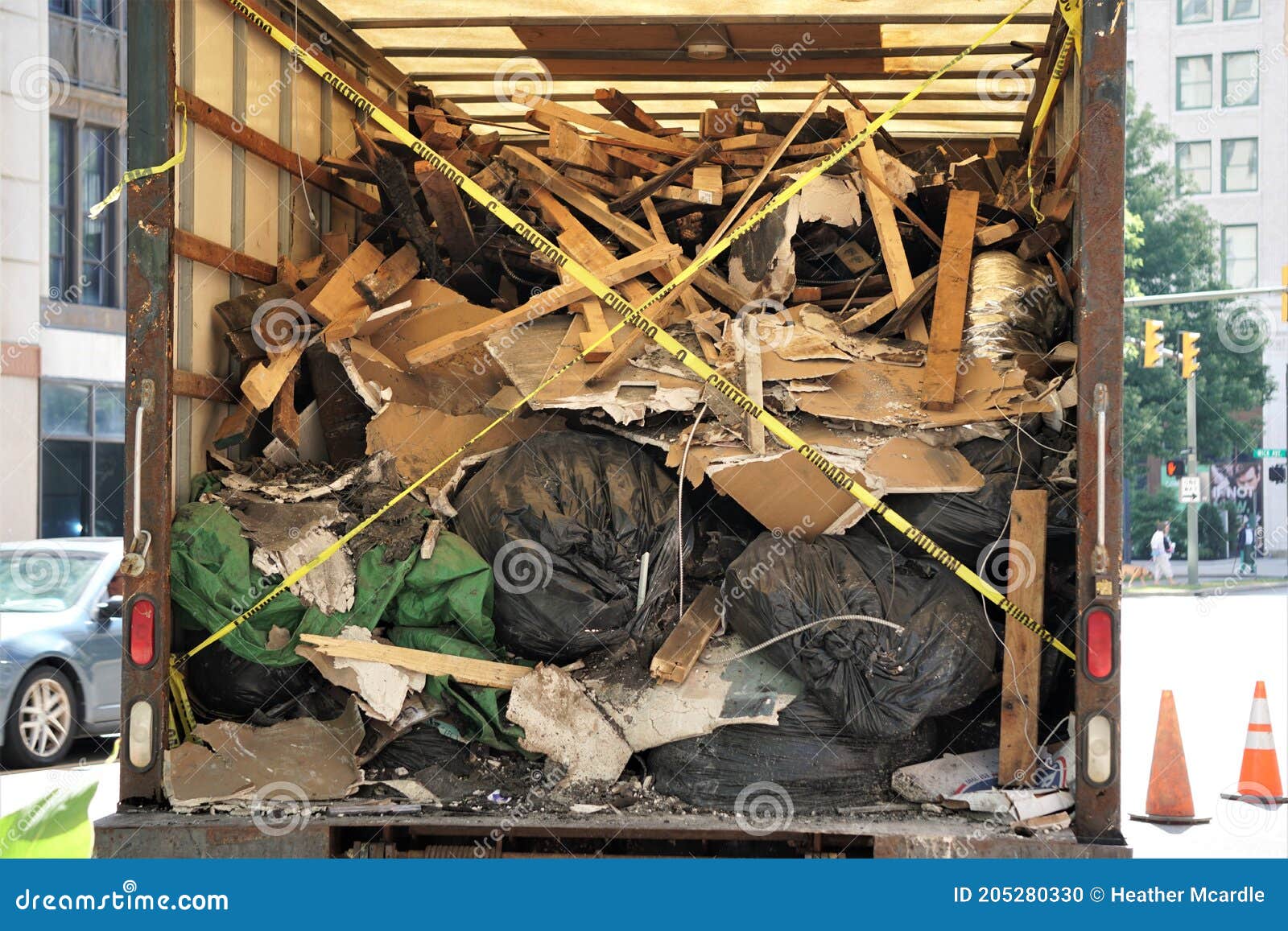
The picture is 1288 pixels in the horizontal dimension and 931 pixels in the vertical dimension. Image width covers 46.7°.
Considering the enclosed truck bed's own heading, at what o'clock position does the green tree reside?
The green tree is roughly at 1 o'clock from the enclosed truck bed.

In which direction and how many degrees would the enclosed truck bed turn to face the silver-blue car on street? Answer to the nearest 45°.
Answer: approximately 45° to its left

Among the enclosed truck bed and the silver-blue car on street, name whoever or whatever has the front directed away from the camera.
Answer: the enclosed truck bed

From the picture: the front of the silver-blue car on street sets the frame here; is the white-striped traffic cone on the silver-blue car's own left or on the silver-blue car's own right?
on the silver-blue car's own left

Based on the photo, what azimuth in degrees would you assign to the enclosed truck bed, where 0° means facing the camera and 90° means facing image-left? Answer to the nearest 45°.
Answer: approximately 180°

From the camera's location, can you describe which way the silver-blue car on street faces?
facing the viewer and to the left of the viewer

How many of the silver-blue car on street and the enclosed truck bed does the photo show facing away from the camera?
1

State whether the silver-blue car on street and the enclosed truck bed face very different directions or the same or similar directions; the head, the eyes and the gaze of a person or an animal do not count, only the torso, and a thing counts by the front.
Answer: very different directions

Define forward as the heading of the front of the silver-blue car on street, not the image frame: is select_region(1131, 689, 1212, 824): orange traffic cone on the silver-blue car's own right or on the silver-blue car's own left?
on the silver-blue car's own left

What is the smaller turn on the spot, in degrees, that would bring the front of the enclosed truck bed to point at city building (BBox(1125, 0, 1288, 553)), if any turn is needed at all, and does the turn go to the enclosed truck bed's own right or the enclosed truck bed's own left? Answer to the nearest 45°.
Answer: approximately 45° to the enclosed truck bed's own right

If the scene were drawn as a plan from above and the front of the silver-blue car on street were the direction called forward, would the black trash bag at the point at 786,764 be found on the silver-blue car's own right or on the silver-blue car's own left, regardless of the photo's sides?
on the silver-blue car's own left
